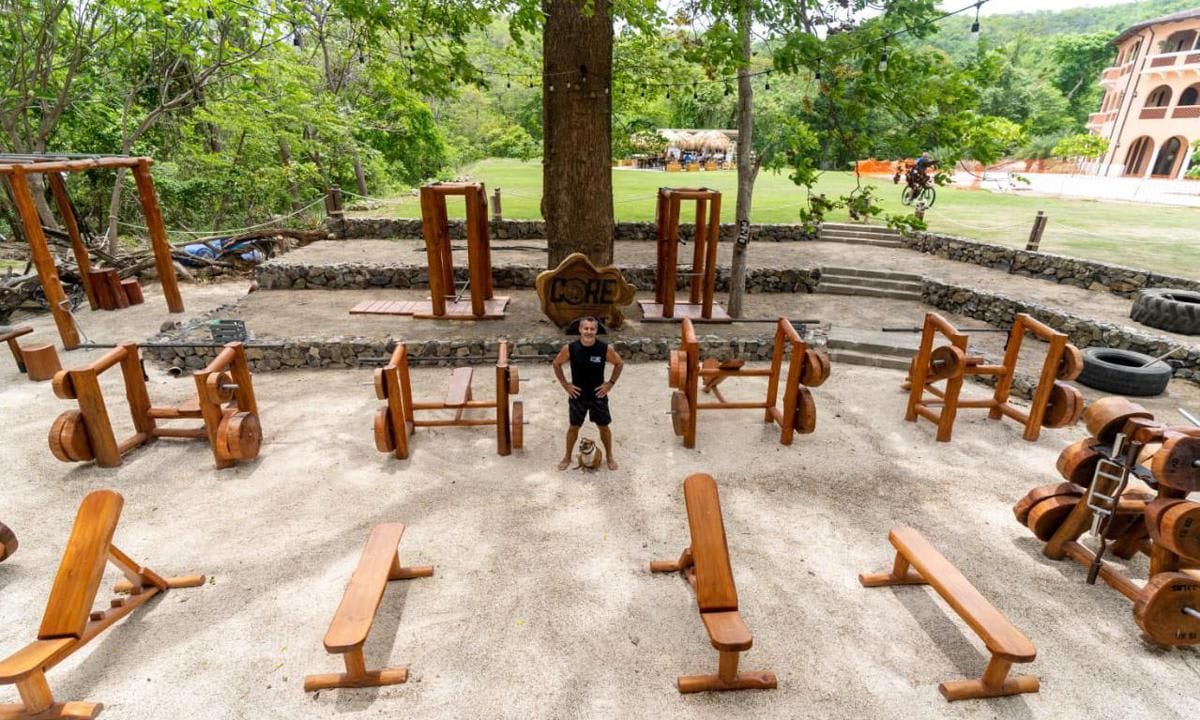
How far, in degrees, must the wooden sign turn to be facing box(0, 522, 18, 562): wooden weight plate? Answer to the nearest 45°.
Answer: approximately 45° to its right

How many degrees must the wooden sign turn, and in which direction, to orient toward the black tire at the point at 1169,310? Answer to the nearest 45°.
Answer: approximately 90° to its left

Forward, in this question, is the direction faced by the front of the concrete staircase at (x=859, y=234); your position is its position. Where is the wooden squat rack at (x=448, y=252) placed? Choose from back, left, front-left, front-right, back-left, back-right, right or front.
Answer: front-right

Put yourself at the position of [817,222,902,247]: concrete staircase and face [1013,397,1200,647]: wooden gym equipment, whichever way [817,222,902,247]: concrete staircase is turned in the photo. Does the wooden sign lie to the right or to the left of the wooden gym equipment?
right

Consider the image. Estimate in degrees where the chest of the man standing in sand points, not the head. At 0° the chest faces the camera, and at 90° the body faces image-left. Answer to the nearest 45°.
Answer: approximately 0°

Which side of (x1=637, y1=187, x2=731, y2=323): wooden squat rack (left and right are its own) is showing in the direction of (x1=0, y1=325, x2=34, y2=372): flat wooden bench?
right

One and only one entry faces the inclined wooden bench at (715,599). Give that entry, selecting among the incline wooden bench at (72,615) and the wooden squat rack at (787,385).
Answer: the wooden squat rack

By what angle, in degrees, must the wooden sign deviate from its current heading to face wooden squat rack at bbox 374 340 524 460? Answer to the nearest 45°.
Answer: approximately 45° to its right
